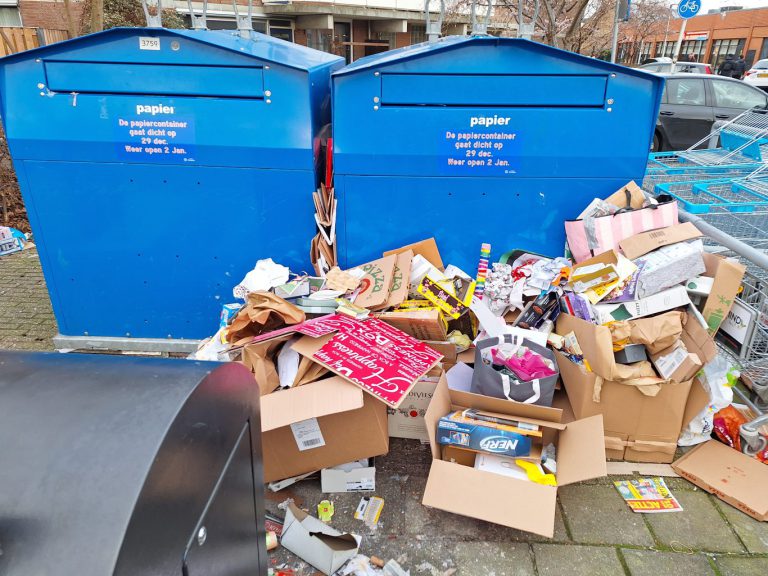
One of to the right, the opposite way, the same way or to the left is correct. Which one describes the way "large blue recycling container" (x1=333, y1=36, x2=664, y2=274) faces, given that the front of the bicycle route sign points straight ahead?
the same way

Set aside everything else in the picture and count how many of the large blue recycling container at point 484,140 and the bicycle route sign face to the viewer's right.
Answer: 0

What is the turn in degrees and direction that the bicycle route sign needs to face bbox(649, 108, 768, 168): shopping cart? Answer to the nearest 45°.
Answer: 0° — it already faces it

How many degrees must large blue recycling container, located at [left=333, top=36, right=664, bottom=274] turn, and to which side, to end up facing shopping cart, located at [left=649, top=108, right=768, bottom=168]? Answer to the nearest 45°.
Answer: approximately 135° to its left

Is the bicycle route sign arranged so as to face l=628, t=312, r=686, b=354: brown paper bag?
yes

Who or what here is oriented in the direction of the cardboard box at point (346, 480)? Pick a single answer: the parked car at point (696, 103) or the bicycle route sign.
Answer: the bicycle route sign

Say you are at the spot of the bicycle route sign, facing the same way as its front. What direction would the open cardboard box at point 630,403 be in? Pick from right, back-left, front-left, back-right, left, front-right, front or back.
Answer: front

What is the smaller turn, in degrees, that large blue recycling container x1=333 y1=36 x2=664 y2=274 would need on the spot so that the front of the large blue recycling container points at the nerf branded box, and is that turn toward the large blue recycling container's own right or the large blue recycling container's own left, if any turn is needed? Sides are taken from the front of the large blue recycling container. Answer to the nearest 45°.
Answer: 0° — it already faces it

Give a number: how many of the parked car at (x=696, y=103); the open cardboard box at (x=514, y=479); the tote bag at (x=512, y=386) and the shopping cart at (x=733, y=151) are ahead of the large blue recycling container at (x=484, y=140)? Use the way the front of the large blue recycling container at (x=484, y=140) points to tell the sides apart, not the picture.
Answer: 2

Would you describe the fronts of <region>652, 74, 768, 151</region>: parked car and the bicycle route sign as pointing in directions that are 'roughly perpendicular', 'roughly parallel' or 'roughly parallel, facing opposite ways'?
roughly perpendicular

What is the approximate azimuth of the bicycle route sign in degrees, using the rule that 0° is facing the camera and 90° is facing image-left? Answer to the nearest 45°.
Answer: approximately 0°

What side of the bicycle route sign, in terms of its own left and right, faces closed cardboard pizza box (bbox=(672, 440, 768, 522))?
front

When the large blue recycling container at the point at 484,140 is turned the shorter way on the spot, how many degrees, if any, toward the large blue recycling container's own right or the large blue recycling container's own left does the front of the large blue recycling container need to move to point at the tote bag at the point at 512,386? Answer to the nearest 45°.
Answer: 0° — it already faces it

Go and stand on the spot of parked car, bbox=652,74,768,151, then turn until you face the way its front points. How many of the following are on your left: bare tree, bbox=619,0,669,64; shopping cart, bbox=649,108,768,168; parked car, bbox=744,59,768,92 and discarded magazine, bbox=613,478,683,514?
2

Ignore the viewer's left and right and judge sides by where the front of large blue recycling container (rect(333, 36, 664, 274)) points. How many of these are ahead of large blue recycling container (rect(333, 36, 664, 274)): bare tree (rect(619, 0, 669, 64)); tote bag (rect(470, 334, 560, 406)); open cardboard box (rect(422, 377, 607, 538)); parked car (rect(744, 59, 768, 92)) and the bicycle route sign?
2

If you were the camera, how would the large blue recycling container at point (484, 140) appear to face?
facing the viewer
